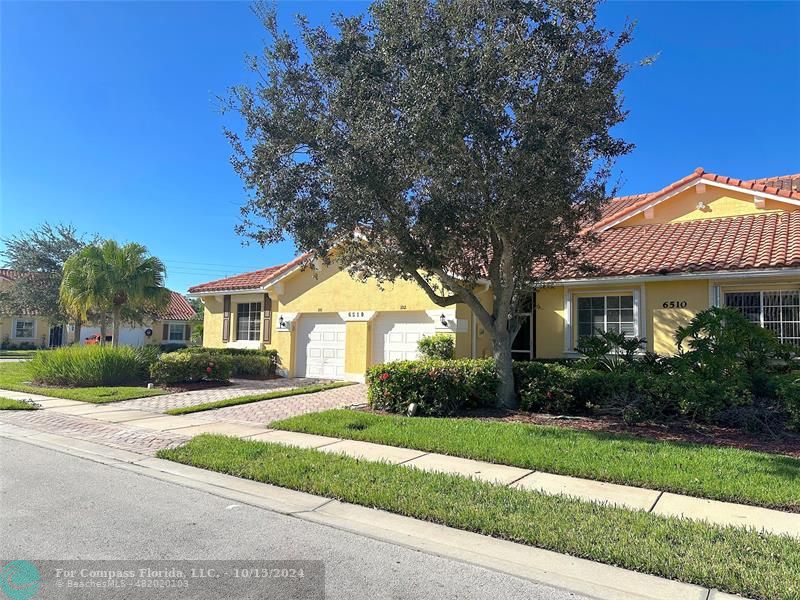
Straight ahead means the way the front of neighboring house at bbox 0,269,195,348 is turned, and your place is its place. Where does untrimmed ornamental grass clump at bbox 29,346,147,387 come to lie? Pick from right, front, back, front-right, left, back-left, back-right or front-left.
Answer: front

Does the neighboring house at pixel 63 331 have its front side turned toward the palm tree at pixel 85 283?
yes

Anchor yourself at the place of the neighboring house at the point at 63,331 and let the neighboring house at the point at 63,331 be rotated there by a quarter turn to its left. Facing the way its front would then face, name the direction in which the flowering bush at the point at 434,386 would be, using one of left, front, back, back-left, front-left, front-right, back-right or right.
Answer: right

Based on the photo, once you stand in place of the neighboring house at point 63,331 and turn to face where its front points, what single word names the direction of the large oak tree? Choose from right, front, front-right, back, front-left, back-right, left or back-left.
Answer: front

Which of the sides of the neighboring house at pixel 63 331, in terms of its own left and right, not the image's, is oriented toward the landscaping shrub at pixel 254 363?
front

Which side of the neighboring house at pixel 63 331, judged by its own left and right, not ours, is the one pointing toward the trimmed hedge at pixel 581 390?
front

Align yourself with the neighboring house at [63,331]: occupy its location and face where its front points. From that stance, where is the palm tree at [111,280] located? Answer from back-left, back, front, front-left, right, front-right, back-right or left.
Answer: front

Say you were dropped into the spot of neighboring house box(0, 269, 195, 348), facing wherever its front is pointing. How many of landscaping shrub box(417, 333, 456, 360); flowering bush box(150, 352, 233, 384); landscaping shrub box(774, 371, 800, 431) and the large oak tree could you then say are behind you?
0

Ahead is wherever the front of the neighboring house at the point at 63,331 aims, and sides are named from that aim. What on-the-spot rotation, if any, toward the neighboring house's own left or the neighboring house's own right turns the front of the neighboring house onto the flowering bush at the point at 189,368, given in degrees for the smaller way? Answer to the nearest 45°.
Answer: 0° — it already faces it

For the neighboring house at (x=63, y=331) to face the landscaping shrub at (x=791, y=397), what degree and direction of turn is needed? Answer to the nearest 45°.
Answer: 0° — it already faces it

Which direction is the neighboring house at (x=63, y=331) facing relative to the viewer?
toward the camera
